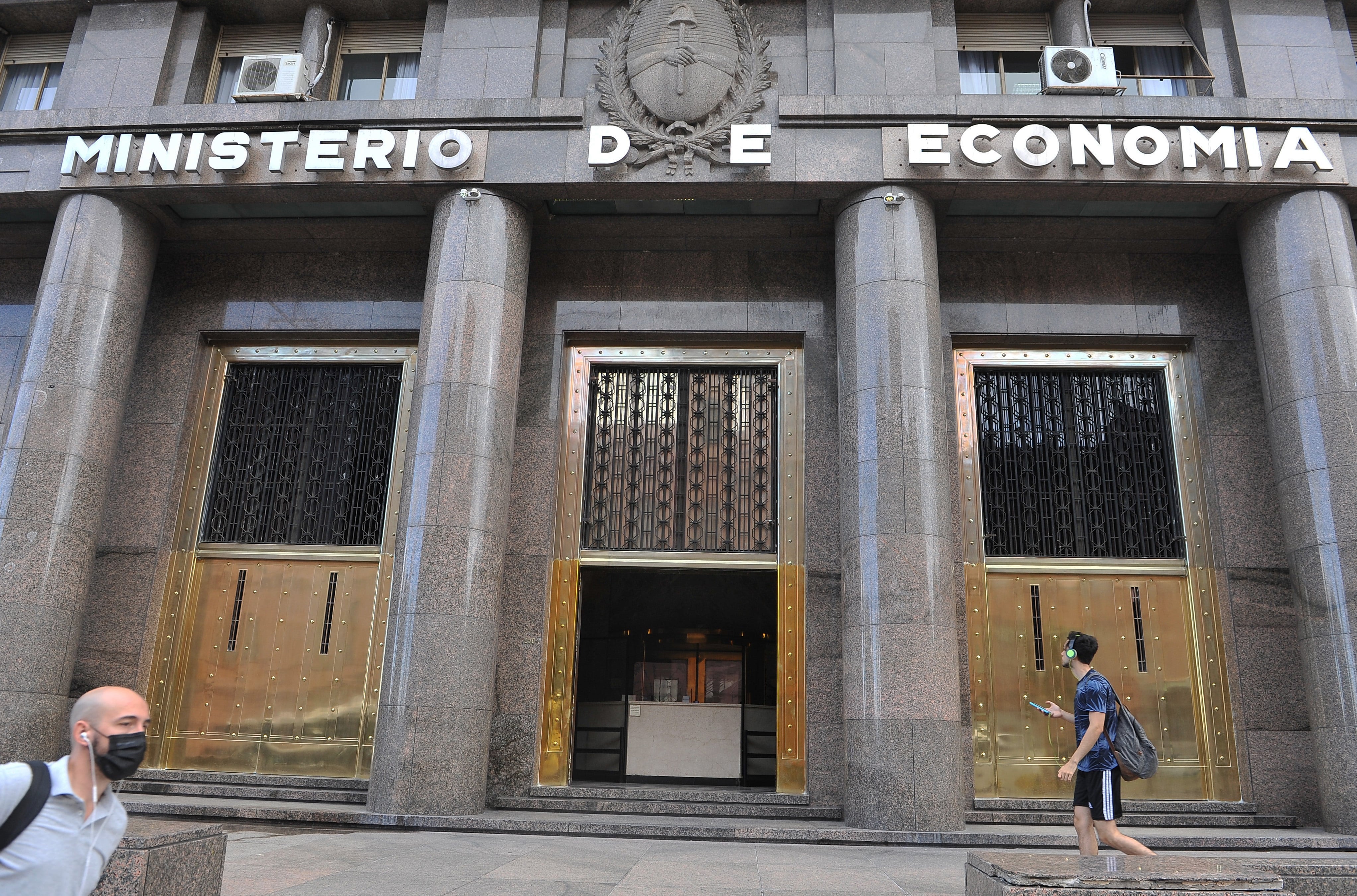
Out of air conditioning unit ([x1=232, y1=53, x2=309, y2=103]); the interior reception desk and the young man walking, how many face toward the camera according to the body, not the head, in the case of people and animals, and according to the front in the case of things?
2

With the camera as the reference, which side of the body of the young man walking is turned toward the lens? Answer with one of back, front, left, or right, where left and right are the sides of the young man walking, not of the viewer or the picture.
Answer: left

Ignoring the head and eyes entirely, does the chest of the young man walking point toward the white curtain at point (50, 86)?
yes

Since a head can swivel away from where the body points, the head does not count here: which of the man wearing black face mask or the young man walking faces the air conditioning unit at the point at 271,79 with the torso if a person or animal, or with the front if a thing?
the young man walking

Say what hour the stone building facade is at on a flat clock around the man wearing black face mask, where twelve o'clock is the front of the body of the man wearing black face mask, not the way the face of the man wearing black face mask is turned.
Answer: The stone building facade is roughly at 9 o'clock from the man wearing black face mask.

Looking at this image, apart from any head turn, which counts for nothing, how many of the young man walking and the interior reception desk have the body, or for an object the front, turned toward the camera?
1

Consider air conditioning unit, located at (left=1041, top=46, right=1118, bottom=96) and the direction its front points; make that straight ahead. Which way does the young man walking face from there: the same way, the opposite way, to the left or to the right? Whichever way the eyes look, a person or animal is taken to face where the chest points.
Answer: to the right

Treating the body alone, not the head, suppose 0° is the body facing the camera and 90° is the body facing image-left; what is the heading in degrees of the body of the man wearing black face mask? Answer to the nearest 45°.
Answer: approximately 315°

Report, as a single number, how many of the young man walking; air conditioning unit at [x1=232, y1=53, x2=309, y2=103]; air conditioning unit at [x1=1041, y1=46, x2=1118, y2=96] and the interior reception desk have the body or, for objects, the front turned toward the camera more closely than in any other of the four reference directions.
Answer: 3

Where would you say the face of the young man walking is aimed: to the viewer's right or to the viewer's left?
to the viewer's left
